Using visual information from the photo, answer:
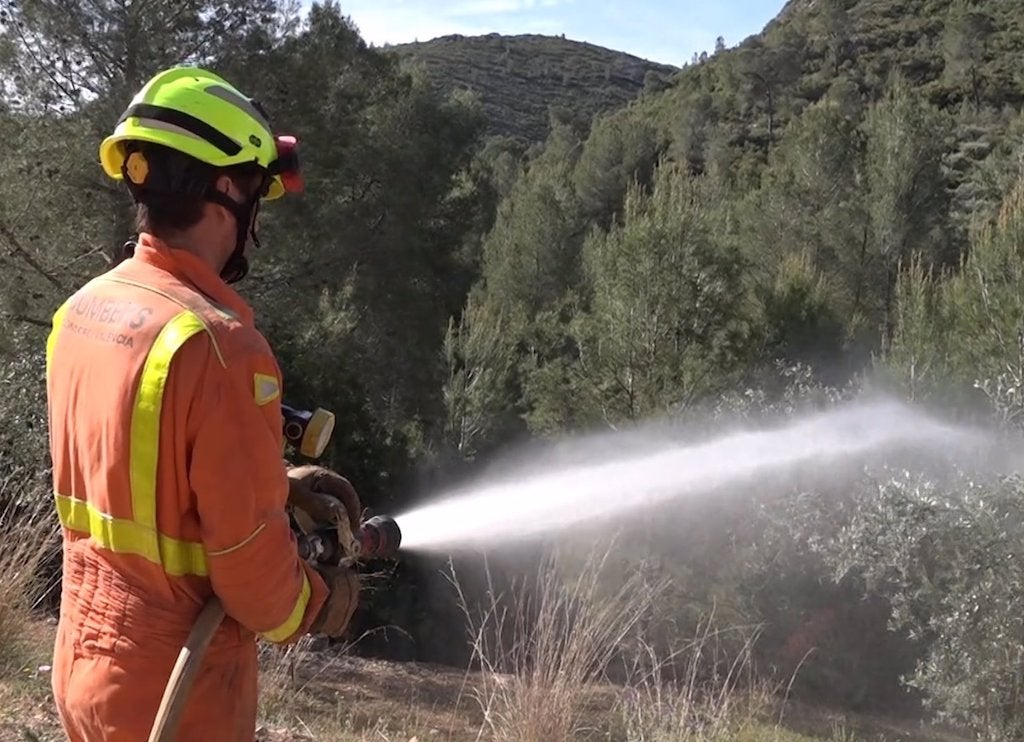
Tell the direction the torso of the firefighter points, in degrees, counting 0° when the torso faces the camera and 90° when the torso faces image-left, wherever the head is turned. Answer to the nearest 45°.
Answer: approximately 225°

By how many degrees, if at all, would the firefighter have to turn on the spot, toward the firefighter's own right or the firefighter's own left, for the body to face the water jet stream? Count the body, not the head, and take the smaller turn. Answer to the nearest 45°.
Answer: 0° — they already face it

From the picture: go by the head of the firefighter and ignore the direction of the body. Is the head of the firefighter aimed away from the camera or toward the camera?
away from the camera

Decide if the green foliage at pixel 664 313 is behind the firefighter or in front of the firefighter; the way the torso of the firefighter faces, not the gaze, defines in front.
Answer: in front
